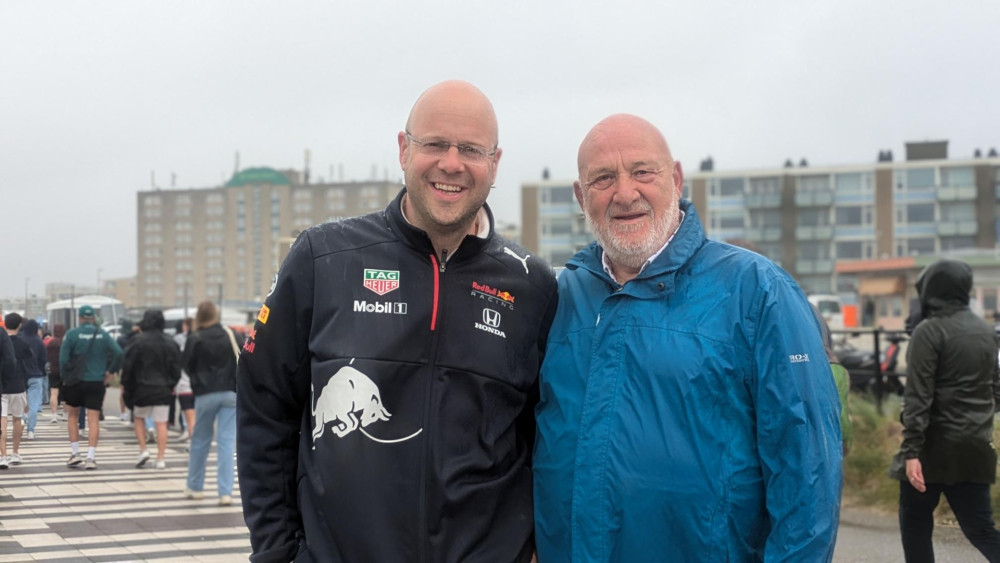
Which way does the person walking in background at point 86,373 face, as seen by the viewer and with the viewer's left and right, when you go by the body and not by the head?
facing away from the viewer

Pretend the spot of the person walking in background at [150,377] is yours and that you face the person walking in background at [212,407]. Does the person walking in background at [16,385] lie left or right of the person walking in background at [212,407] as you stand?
right

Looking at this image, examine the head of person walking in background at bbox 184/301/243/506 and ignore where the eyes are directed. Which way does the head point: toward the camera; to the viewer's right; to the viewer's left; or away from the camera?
away from the camera

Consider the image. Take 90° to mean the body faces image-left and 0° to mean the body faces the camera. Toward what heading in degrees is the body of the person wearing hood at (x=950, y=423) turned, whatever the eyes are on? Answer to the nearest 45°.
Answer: approximately 135°

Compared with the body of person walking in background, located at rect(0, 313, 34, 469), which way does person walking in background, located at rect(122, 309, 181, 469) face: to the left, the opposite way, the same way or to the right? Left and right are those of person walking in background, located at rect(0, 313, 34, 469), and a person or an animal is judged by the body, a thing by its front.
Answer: the same way

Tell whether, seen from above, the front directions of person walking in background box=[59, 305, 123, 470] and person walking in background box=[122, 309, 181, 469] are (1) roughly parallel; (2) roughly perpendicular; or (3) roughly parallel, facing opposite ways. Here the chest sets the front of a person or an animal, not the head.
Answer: roughly parallel

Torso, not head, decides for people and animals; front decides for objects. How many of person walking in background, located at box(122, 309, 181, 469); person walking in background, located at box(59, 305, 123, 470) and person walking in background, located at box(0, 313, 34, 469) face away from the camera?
3

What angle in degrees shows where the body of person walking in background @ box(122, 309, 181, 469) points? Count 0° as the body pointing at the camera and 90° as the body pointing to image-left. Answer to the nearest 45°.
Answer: approximately 180°

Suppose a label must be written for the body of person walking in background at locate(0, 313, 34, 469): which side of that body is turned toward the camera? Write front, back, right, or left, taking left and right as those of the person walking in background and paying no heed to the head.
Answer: back
